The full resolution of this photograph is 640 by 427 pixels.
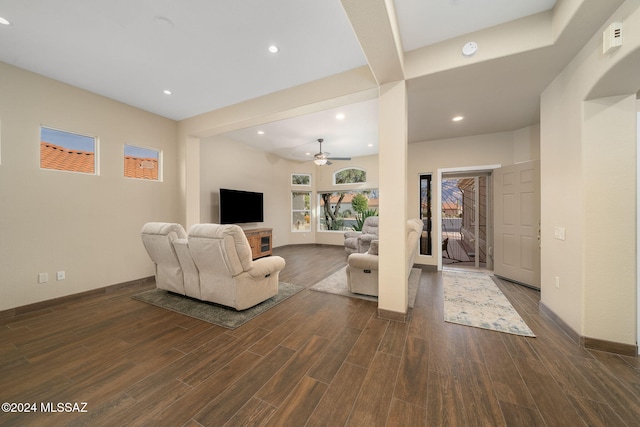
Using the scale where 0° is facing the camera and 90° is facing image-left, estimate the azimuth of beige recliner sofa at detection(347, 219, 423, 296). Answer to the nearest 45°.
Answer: approximately 90°

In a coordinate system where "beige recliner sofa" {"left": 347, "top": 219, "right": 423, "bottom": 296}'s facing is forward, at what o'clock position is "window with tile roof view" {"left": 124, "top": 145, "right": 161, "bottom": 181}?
The window with tile roof view is roughly at 12 o'clock from the beige recliner sofa.

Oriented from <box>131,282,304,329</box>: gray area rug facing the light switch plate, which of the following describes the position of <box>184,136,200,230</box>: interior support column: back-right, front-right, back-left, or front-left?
back-left

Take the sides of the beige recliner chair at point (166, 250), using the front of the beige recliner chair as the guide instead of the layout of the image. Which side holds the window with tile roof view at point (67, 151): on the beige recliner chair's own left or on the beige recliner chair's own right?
on the beige recliner chair's own left

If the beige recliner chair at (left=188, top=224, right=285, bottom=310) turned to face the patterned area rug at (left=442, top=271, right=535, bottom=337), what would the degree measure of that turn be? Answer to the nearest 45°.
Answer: approximately 45° to its right

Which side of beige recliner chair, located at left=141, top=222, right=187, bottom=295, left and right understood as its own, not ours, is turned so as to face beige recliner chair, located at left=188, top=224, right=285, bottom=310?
right

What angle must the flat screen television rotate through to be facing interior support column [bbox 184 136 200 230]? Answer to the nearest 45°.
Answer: approximately 90° to its right

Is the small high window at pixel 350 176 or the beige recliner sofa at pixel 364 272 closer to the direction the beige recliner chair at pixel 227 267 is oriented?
the small high window

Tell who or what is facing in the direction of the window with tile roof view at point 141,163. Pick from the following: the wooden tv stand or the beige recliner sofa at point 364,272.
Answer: the beige recliner sofa

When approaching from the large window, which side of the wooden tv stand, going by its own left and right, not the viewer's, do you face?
left

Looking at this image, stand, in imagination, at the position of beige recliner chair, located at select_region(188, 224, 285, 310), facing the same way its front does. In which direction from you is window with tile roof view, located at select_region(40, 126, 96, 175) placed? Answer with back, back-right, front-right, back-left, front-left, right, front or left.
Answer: left

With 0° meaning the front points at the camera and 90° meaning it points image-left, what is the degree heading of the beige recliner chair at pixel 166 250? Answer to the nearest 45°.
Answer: approximately 225°

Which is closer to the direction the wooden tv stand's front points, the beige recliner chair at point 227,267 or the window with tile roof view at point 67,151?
the beige recliner chair

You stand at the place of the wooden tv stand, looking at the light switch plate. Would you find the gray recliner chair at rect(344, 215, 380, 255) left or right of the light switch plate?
left

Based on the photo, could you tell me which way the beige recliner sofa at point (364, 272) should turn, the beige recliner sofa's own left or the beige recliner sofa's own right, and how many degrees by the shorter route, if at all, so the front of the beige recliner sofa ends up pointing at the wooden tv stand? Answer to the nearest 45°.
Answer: approximately 45° to the beige recliner sofa's own right

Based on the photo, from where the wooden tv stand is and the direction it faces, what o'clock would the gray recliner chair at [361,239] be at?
The gray recliner chair is roughly at 11 o'clock from the wooden tv stand.

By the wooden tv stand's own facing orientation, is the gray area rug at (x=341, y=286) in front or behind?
in front
